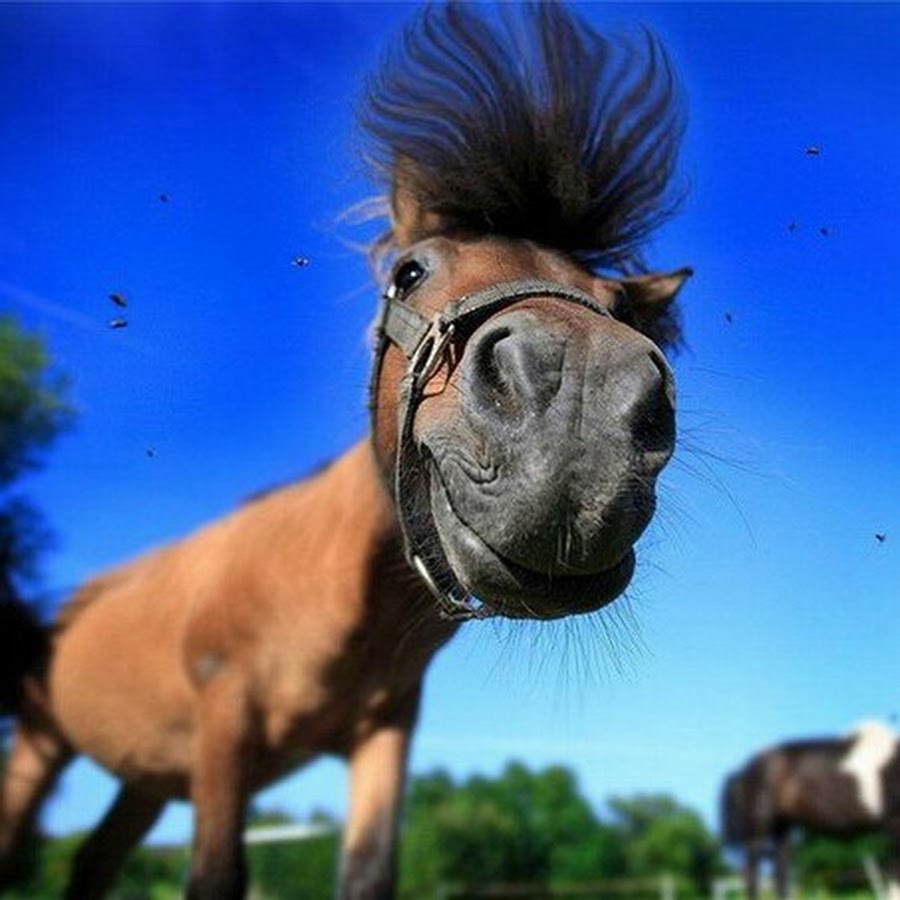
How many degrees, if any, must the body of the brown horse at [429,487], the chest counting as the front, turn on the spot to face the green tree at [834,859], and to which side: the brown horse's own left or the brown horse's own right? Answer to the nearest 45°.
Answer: approximately 90° to the brown horse's own left

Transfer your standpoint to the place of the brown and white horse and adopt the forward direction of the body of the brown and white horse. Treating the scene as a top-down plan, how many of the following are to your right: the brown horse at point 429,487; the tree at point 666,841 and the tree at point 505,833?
1

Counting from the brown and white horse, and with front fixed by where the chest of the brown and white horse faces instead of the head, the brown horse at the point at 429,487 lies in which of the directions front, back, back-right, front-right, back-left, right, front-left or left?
right

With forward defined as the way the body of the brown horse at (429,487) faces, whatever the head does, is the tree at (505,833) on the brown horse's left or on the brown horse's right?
on the brown horse's left

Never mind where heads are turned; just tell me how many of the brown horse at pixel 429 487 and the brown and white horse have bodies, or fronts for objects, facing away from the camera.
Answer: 0

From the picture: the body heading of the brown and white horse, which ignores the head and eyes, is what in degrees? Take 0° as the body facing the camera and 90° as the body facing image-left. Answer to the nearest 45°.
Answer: approximately 270°

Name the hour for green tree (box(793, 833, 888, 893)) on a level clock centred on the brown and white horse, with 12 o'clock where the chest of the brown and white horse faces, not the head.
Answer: The green tree is roughly at 9 o'clock from the brown and white horse.
